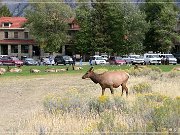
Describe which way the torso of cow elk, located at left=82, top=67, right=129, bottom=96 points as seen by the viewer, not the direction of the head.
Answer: to the viewer's left
